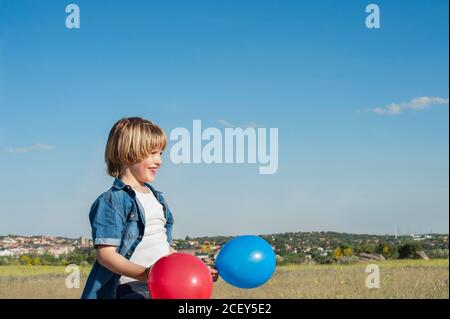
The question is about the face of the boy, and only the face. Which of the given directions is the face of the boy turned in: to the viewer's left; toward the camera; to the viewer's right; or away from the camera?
to the viewer's right

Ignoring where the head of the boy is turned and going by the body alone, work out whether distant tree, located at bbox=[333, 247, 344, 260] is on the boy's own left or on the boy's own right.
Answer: on the boy's own left

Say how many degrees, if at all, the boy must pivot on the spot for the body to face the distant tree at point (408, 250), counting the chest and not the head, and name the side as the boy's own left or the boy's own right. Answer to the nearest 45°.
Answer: approximately 90° to the boy's own left

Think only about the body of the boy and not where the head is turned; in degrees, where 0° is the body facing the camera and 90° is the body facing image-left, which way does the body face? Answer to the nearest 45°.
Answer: approximately 315°

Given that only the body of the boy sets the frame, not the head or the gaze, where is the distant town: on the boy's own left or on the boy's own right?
on the boy's own left

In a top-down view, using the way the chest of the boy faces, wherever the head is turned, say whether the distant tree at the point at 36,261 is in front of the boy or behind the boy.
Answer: behind
